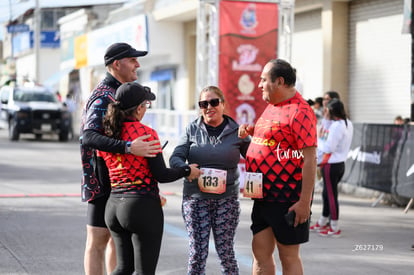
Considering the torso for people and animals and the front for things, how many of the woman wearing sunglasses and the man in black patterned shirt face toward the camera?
1

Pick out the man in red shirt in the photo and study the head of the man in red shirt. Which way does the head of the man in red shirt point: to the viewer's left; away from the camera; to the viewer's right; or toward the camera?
to the viewer's left

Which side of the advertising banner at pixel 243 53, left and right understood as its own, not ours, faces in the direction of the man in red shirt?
front

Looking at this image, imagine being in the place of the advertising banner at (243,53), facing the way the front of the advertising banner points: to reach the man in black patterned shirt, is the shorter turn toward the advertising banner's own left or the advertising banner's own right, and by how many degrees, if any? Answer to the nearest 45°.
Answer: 0° — it already faces them

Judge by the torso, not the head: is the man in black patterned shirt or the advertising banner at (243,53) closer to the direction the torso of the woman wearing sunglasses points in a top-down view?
the man in black patterned shirt

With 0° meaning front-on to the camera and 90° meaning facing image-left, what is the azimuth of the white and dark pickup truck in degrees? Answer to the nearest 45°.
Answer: approximately 315°

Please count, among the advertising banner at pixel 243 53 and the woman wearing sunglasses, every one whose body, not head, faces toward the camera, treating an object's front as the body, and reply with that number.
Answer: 2

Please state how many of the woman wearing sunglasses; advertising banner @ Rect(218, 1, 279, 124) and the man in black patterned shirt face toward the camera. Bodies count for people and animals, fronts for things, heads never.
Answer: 2

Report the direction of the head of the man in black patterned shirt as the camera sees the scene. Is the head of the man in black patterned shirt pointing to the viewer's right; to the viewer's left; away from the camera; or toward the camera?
to the viewer's right

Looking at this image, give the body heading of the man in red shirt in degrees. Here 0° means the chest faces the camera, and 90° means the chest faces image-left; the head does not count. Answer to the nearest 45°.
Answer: approximately 45°

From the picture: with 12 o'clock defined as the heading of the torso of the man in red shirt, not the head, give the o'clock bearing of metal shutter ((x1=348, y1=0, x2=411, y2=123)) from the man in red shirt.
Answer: The metal shutter is roughly at 5 o'clock from the man in red shirt.

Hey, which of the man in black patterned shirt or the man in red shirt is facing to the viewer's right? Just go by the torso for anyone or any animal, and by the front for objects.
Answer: the man in black patterned shirt

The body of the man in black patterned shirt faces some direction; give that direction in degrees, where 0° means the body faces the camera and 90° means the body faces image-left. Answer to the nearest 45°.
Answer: approximately 270°

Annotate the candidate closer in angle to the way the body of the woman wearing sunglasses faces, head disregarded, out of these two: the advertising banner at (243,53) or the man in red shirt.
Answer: the man in red shirt

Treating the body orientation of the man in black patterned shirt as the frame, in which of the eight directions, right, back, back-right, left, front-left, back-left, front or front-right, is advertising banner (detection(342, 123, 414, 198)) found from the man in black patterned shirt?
front-left
